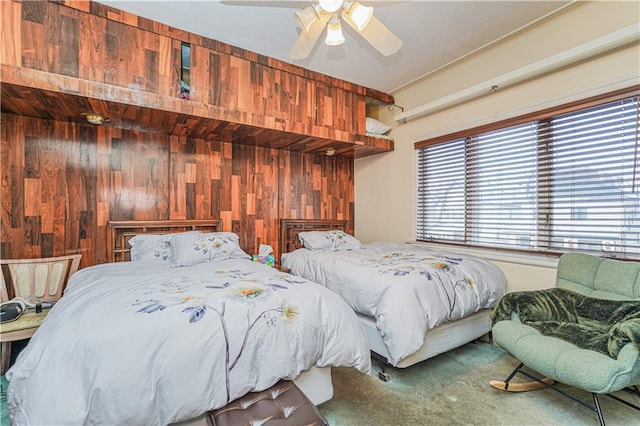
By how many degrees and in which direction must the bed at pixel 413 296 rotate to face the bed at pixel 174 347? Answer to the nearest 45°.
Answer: approximately 90° to its right

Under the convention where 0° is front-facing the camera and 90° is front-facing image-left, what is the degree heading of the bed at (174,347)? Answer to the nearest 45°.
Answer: approximately 0°

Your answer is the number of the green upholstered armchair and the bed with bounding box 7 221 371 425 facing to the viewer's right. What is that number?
0

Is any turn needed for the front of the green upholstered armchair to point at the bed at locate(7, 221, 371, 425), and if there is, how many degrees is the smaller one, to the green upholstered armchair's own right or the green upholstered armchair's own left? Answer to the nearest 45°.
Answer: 0° — it already faces it

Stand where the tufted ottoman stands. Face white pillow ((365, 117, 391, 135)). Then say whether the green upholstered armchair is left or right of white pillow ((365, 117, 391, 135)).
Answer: right

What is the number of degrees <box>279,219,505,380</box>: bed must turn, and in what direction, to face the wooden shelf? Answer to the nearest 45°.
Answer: approximately 135° to its right

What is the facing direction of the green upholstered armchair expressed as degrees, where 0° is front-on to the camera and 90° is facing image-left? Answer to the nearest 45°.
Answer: approximately 45°

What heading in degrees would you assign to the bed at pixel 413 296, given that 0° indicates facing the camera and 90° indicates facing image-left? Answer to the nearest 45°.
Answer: approximately 315°

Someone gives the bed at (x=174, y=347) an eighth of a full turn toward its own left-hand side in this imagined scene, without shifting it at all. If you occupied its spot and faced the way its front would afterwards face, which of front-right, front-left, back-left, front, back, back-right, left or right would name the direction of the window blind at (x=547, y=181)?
front-left

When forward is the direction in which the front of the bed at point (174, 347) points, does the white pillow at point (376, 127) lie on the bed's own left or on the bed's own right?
on the bed's own left

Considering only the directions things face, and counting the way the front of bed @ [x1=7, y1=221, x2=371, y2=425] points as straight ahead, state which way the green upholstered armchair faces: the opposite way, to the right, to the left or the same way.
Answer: to the right
